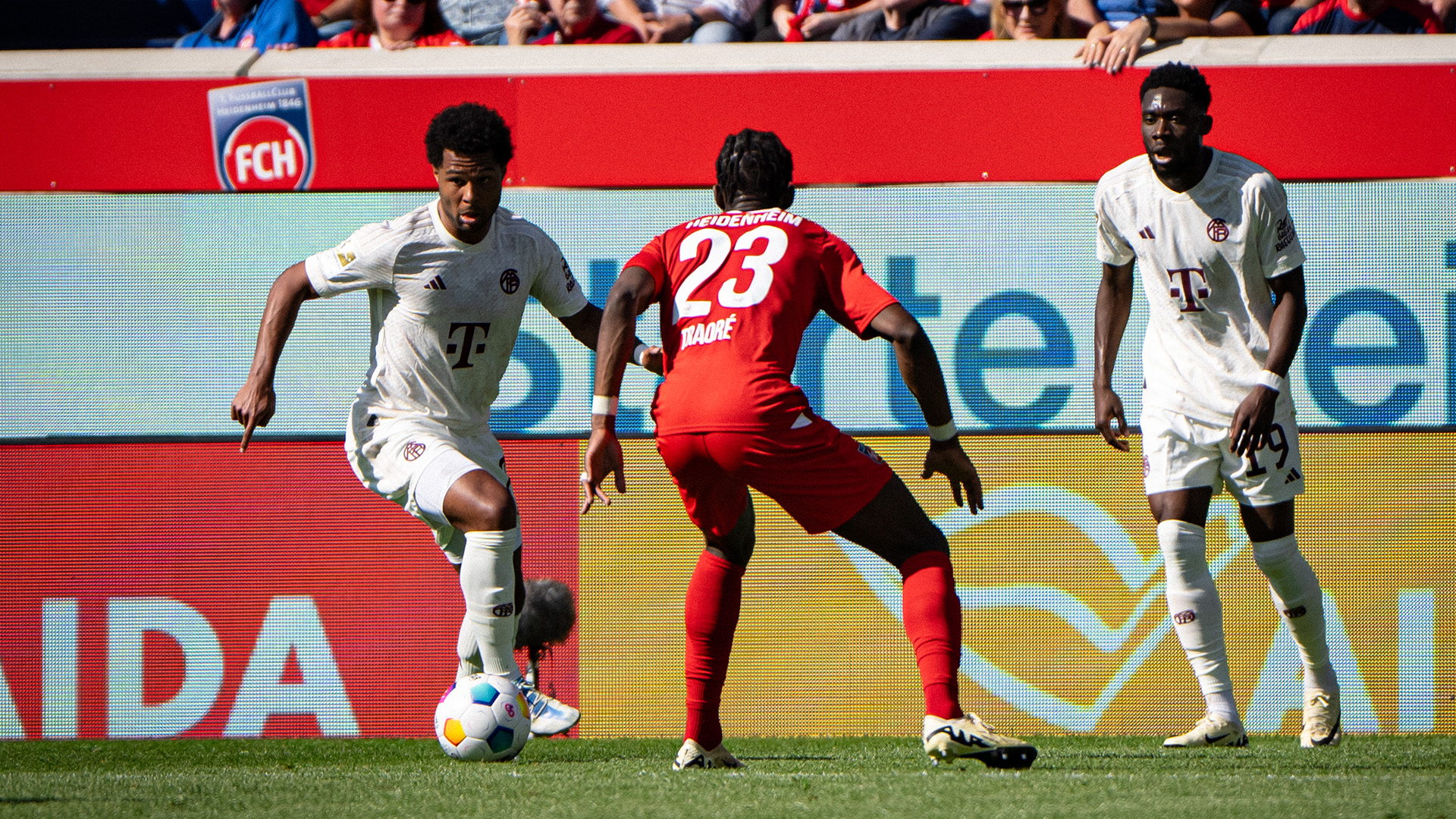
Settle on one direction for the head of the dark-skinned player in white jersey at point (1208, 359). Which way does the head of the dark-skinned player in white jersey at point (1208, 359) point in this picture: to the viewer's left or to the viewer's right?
to the viewer's left

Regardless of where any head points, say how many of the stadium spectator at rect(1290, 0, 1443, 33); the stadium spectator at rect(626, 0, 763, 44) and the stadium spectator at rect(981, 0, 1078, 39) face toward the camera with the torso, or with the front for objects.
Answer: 3

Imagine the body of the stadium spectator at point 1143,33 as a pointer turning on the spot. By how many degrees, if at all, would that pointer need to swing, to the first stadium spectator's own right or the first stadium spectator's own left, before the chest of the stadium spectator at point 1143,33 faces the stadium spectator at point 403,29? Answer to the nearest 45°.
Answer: approximately 45° to the first stadium spectator's own right

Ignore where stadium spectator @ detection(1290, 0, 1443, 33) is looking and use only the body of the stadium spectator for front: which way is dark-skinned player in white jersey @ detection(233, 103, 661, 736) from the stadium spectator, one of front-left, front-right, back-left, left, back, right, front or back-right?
front-right

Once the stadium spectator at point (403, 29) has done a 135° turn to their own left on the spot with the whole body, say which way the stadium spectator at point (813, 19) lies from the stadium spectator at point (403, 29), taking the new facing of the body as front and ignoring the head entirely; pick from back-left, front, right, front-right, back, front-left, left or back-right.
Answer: front-right

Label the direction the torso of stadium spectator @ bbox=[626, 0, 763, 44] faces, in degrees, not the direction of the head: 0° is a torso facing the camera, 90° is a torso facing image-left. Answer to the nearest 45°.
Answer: approximately 0°

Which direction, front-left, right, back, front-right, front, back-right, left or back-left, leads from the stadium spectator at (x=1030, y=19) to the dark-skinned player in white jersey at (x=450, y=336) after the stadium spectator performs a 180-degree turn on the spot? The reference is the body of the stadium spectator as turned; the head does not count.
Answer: back-left

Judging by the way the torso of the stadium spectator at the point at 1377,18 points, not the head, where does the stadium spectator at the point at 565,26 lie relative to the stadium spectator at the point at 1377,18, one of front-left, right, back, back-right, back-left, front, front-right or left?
right

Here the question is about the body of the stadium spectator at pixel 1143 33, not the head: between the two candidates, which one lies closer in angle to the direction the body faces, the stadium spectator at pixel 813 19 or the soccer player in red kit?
the soccer player in red kit
